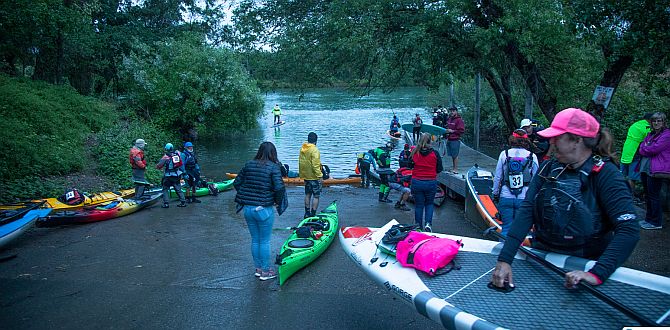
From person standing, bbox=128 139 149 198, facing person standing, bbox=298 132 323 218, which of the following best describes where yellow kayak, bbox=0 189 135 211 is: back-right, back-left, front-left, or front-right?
back-right

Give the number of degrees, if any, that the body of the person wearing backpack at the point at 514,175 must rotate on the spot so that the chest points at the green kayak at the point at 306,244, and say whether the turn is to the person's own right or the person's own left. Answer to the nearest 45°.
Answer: approximately 90° to the person's own left

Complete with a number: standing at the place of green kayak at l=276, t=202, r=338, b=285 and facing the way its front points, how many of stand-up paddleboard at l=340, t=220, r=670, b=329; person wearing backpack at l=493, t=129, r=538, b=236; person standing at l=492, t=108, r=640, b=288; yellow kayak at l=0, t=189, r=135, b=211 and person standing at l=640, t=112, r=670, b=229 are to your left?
1

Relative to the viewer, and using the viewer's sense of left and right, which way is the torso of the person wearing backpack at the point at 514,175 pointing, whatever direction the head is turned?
facing away from the viewer

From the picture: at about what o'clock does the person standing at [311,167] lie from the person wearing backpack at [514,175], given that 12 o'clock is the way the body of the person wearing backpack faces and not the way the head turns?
The person standing is roughly at 10 o'clock from the person wearing backpack.

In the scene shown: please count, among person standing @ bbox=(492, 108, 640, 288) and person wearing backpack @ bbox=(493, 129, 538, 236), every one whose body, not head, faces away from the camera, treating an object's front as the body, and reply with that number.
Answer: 1

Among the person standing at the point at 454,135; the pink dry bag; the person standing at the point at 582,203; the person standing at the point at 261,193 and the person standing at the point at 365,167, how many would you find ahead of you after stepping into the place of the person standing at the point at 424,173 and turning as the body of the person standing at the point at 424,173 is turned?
2

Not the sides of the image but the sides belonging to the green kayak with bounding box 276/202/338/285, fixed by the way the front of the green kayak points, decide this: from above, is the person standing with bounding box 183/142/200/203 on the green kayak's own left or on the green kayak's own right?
on the green kayak's own left

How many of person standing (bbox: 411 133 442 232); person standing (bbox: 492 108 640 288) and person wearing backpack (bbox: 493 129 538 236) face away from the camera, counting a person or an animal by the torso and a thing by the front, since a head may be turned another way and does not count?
2

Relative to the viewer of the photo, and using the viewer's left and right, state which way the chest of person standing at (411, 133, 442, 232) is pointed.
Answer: facing away from the viewer

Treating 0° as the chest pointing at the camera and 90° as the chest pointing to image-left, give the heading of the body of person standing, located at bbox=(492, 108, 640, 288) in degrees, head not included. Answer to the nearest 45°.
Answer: approximately 45°

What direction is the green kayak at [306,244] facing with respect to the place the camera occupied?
facing away from the viewer and to the right of the viewer

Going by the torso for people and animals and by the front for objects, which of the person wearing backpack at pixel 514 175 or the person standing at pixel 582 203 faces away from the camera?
the person wearing backpack

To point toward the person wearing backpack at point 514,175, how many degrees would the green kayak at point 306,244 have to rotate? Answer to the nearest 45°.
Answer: approximately 45° to its right

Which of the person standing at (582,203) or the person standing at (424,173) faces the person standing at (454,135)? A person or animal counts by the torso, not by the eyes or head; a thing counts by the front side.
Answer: the person standing at (424,173)

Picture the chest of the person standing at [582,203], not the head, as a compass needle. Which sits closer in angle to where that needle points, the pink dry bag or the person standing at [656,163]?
the pink dry bag

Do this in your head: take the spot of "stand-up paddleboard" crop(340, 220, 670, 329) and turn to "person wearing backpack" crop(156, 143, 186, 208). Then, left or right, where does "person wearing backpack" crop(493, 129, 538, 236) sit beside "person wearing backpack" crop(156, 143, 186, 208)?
right

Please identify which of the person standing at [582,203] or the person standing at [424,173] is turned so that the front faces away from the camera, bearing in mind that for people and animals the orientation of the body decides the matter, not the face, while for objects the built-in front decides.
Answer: the person standing at [424,173]
